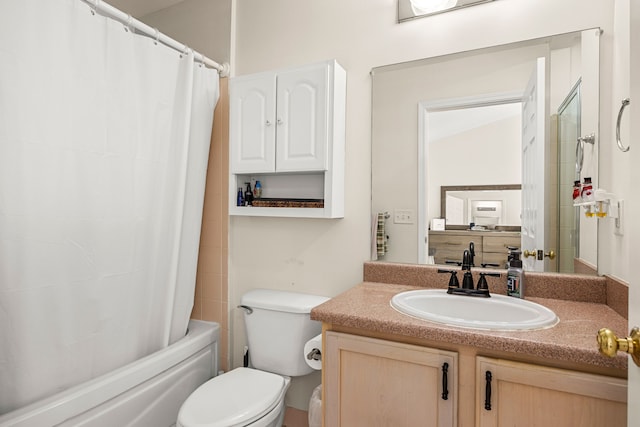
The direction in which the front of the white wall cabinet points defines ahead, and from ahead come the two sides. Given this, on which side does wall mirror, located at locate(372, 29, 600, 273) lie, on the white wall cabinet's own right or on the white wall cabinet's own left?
on the white wall cabinet's own left

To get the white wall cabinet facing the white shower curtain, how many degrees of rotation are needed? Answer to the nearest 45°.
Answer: approximately 45° to its right

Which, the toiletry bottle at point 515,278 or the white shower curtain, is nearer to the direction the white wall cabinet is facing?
the white shower curtain
